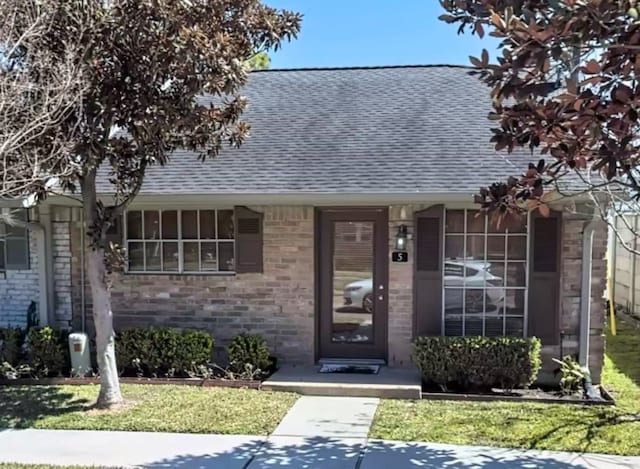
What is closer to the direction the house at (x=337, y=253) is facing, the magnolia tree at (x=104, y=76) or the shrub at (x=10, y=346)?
the magnolia tree

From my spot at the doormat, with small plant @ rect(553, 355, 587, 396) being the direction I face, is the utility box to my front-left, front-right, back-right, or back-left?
back-right

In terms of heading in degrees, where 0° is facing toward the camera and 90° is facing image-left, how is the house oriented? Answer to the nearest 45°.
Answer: approximately 0°

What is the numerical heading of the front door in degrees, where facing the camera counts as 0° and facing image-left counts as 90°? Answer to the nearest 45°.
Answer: approximately 0°

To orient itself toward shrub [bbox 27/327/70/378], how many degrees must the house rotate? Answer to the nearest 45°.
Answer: approximately 90° to its right

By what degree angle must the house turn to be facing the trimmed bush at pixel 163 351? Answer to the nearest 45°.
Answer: approximately 90° to its right

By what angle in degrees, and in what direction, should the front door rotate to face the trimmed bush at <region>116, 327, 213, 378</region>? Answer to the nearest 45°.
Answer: approximately 90° to its right
